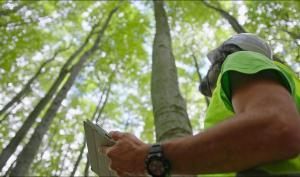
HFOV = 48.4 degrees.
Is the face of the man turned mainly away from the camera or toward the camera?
away from the camera

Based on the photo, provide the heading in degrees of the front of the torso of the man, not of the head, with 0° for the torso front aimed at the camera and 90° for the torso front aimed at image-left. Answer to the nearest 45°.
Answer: approximately 90°
